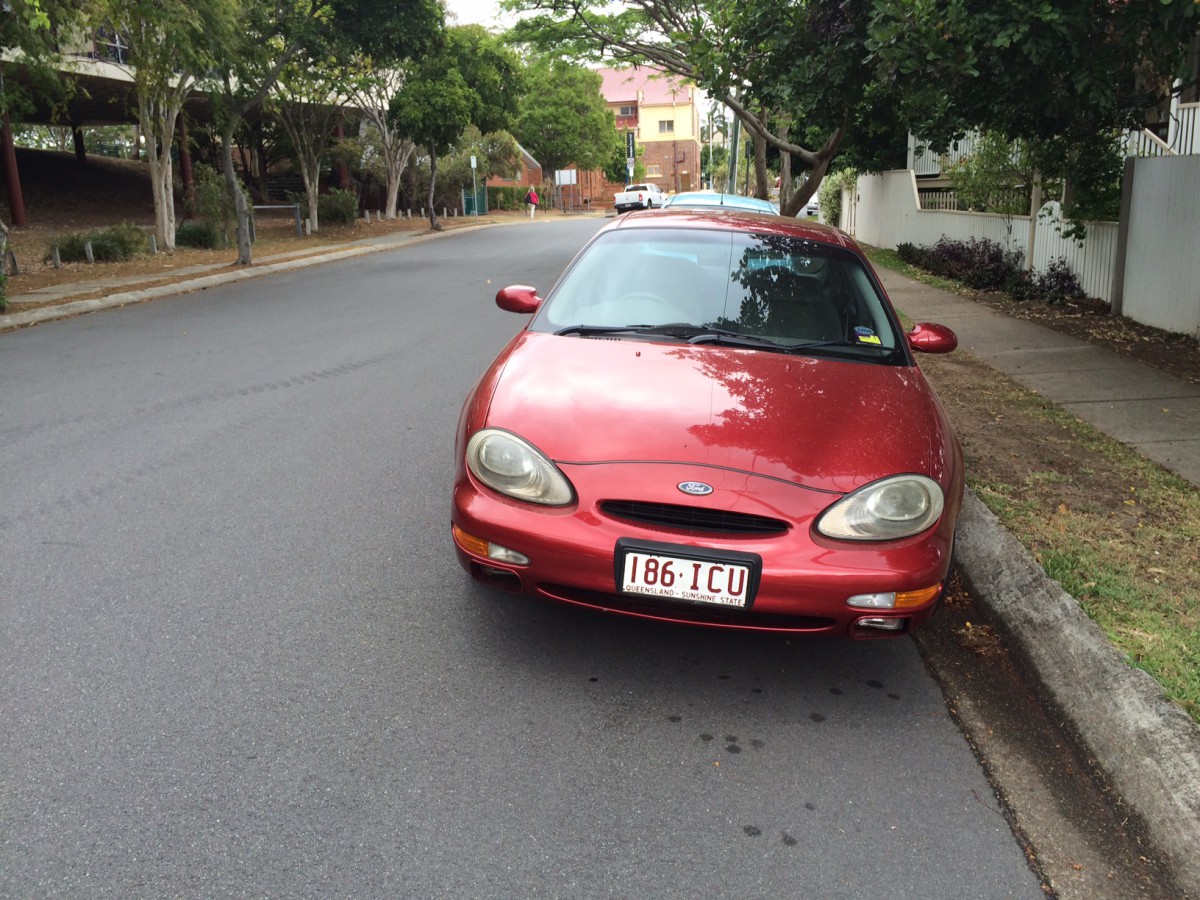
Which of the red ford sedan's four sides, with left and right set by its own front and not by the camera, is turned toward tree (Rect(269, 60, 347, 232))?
back

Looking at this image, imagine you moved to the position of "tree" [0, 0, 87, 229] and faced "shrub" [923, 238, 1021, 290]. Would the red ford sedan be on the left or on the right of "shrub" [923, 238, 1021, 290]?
right

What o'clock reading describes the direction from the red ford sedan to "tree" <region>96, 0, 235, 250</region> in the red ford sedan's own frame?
The tree is roughly at 5 o'clock from the red ford sedan.

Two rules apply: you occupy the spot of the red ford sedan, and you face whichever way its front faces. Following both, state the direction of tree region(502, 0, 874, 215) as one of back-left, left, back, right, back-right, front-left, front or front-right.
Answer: back

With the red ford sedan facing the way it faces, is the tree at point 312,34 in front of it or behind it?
behind

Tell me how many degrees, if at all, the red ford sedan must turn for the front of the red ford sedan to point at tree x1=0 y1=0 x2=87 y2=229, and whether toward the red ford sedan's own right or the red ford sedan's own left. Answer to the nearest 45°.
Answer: approximately 135° to the red ford sedan's own right

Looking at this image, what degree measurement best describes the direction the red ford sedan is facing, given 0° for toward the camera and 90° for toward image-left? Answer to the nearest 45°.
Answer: approximately 0°

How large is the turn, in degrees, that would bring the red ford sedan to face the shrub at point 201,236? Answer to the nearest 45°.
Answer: approximately 135° to its right

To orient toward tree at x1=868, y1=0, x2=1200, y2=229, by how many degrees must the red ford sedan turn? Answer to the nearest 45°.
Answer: approximately 135° to its left

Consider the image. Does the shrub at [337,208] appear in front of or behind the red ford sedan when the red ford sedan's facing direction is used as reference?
behind

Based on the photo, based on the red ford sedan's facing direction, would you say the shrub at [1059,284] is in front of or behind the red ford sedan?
behind

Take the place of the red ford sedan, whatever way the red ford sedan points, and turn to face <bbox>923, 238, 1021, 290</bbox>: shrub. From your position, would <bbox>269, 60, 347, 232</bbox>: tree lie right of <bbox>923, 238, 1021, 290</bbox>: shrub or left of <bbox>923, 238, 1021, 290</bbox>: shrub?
left

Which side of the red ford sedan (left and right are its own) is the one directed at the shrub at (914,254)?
back

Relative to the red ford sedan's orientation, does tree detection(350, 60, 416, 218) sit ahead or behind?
behind
